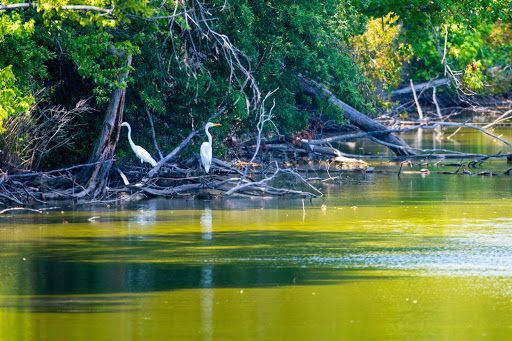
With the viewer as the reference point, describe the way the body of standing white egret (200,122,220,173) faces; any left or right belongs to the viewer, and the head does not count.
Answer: facing away from the viewer and to the right of the viewer

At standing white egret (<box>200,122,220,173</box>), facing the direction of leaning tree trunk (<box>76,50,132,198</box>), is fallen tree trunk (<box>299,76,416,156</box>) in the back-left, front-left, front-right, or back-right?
back-right

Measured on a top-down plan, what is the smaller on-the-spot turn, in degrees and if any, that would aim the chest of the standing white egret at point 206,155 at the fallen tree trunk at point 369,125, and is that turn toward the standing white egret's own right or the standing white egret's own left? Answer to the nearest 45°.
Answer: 0° — it already faces it

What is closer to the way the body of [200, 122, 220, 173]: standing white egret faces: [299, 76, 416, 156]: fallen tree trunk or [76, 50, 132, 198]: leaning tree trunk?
the fallen tree trunk

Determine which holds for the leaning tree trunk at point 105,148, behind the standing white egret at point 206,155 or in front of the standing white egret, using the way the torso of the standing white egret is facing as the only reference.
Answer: behind
